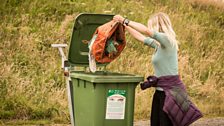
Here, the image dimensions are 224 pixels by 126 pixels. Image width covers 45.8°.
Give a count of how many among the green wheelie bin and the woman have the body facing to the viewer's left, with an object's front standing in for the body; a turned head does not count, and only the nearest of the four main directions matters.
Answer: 1

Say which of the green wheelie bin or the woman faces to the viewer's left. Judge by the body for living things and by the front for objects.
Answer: the woman

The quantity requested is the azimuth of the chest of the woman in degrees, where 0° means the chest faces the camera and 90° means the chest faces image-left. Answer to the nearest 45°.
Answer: approximately 90°

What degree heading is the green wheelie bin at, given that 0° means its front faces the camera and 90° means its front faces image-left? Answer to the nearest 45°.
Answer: approximately 315°

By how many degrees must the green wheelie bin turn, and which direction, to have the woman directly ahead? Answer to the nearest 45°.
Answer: approximately 45° to its left
